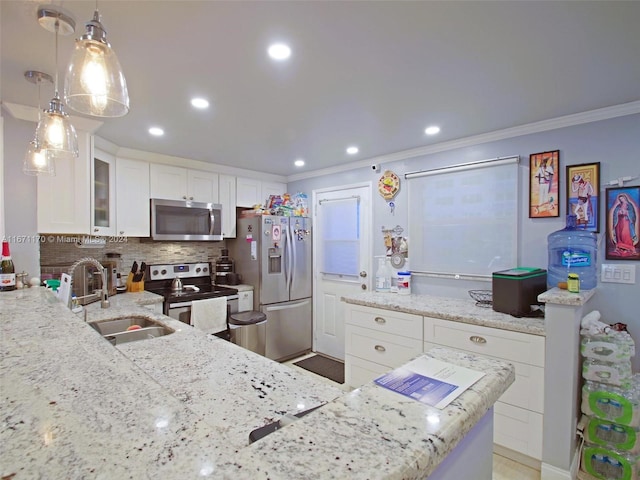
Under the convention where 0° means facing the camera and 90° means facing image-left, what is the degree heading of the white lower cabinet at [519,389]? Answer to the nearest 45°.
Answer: approximately 45°

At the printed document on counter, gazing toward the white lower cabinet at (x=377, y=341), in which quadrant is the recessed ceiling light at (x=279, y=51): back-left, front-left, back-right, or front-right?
front-left

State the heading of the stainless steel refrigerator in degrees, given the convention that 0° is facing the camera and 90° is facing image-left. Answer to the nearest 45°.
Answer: approximately 315°

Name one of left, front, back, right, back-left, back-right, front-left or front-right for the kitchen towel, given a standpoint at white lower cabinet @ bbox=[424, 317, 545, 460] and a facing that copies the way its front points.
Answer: front-right

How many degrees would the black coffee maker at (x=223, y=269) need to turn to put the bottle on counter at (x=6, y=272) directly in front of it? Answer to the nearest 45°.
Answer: approximately 90° to its right

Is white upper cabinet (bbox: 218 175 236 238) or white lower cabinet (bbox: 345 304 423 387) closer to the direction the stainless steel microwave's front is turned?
the white lower cabinet

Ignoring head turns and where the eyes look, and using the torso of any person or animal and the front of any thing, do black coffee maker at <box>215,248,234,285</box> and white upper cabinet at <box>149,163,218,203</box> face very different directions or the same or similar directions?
same or similar directions

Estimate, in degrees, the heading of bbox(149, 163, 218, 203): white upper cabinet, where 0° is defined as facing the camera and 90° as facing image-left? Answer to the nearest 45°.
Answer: approximately 315°

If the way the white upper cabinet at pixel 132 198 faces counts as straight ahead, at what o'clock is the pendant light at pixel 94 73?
The pendant light is roughly at 12 o'clock from the white upper cabinet.

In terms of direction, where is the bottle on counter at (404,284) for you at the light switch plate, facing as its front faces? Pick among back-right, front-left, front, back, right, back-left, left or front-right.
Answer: right

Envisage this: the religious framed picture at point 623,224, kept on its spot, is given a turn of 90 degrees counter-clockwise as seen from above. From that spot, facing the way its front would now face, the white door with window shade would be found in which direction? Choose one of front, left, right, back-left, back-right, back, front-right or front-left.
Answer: back

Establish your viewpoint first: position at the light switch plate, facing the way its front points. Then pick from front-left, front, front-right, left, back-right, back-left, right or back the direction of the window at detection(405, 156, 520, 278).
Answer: right

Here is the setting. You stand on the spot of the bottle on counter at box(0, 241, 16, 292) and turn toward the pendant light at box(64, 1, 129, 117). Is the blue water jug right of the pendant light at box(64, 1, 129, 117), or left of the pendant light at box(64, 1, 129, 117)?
left

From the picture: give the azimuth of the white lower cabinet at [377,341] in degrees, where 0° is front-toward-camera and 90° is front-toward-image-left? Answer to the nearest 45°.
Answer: approximately 45°

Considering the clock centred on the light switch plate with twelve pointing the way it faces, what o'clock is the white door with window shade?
The white door with window shade is roughly at 3 o'clock from the light switch plate.

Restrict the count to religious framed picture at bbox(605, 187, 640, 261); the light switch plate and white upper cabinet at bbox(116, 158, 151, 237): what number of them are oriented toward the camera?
3

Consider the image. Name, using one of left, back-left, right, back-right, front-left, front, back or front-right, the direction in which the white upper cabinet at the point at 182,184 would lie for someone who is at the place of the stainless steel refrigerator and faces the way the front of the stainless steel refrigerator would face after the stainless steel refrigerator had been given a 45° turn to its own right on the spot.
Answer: right

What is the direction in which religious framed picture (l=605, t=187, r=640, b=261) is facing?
toward the camera

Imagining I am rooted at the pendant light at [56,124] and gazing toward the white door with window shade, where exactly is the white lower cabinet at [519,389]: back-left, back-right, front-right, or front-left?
front-right

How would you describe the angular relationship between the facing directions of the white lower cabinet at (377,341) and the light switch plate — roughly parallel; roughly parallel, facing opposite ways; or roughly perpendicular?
roughly parallel

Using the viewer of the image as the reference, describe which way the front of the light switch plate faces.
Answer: facing the viewer
